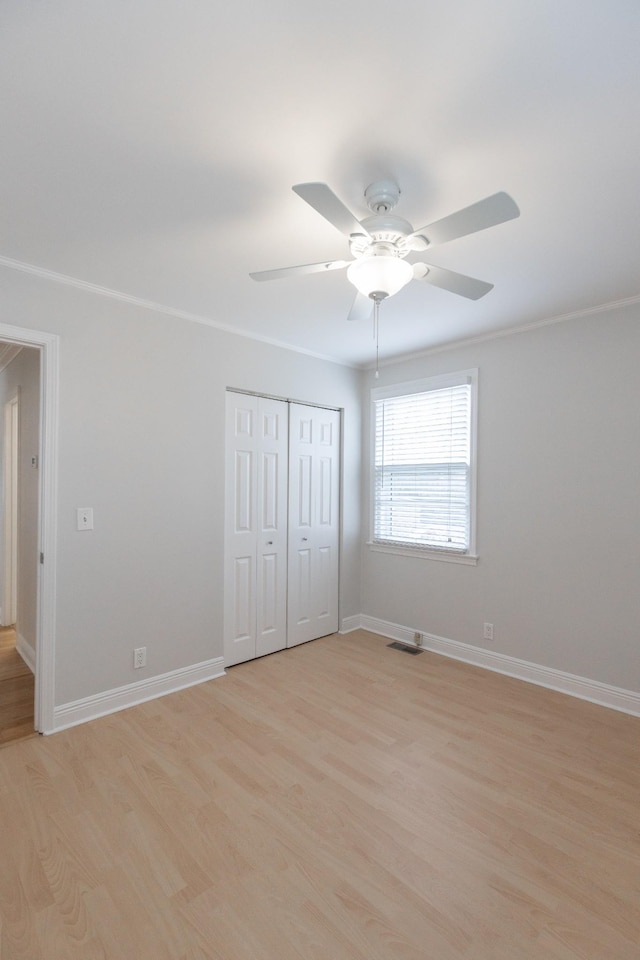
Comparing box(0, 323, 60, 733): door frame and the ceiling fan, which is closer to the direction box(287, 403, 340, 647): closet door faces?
the ceiling fan

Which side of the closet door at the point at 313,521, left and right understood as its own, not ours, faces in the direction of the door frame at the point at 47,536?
right

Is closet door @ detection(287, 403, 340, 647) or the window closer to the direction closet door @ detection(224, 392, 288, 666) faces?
the window

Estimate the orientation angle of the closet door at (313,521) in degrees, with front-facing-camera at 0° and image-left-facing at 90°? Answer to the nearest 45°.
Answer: approximately 315°

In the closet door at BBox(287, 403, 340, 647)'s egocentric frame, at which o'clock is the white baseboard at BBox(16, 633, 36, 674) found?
The white baseboard is roughly at 4 o'clock from the closet door.

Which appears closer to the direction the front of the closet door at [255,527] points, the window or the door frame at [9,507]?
the window

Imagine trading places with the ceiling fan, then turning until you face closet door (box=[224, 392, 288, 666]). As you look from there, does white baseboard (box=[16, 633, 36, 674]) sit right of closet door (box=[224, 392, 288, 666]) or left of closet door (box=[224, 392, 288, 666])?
left

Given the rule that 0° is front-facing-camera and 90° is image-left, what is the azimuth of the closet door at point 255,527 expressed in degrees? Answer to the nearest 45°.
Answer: approximately 315°

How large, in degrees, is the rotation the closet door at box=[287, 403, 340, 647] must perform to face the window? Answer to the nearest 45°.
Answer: approximately 45° to its left

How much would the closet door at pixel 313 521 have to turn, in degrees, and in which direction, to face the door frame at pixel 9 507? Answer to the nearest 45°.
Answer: approximately 135° to its right

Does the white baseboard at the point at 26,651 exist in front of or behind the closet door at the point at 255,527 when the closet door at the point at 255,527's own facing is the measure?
behind

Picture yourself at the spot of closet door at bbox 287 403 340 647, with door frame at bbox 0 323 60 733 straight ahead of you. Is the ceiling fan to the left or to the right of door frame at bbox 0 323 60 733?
left

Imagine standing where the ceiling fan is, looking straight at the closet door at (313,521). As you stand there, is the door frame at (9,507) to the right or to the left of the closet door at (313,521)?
left
